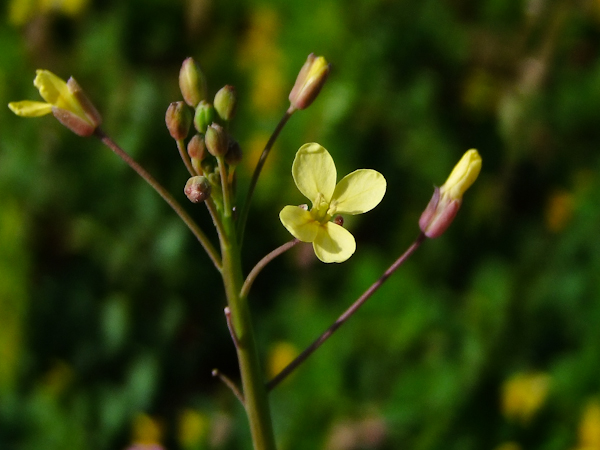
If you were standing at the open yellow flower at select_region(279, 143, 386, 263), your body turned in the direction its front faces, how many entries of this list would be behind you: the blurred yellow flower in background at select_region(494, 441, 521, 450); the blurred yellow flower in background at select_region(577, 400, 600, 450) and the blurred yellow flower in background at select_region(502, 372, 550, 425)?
3

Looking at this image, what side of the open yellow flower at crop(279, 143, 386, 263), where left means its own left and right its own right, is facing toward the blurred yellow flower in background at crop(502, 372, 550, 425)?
back

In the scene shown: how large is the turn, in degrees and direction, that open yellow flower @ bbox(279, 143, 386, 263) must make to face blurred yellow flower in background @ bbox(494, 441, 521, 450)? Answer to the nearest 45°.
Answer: approximately 180°

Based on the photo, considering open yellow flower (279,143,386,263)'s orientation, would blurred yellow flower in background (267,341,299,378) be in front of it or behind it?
behind

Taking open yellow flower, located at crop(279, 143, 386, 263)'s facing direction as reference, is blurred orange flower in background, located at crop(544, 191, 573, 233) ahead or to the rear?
to the rear

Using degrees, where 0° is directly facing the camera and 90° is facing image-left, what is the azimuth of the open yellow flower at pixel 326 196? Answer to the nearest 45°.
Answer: approximately 0°
